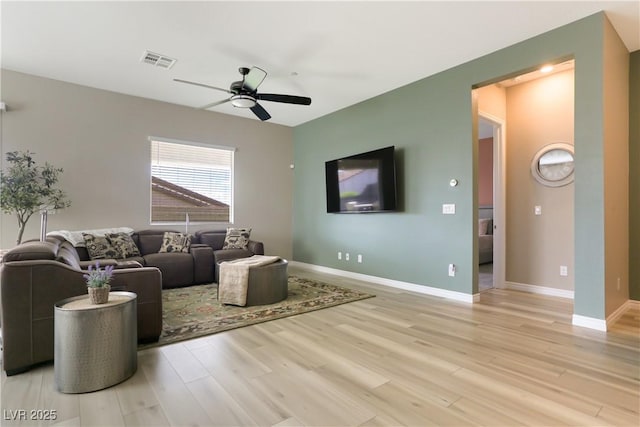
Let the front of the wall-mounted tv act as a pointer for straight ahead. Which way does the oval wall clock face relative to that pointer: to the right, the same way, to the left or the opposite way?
the same way

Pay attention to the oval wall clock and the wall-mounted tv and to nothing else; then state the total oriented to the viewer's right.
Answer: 0

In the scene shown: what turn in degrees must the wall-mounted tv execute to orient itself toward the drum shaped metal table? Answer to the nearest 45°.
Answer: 0° — it already faces it

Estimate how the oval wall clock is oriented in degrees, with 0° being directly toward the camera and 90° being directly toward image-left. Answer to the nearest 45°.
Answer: approximately 0°

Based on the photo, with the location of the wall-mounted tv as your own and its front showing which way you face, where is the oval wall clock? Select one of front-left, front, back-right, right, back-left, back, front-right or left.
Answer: back-left

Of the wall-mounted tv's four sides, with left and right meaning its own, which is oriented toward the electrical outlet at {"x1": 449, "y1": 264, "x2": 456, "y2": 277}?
left

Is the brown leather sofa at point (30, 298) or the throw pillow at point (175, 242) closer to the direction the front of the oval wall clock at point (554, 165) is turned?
the brown leather sofa

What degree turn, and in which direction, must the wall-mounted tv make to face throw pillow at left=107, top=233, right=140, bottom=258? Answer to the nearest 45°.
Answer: approximately 45° to its right

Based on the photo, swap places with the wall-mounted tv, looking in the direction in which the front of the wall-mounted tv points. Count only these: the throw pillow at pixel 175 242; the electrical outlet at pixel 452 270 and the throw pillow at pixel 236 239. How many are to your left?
1

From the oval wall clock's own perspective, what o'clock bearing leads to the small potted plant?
The small potted plant is roughly at 1 o'clock from the oval wall clock.

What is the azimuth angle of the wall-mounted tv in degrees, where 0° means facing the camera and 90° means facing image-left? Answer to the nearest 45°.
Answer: approximately 45°

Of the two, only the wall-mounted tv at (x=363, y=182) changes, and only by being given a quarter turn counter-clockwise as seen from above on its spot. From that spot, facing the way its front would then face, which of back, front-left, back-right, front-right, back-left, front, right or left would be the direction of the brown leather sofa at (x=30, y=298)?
right
